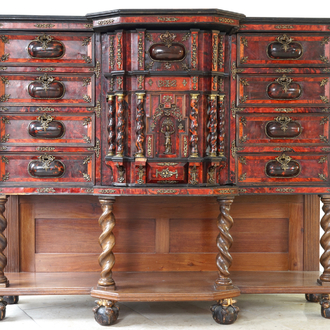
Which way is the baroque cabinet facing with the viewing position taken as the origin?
facing the viewer
